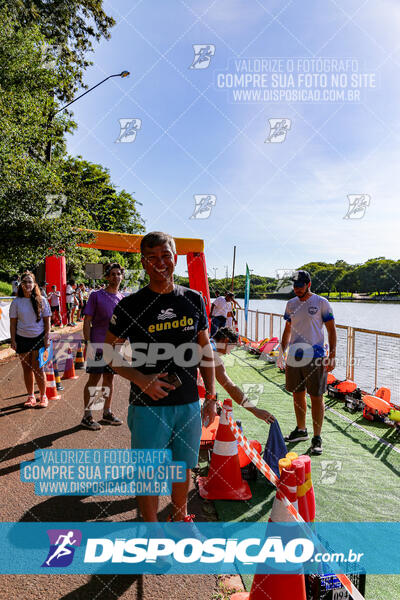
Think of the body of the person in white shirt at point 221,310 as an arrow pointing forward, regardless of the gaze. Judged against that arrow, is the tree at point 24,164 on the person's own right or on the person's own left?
on the person's own right

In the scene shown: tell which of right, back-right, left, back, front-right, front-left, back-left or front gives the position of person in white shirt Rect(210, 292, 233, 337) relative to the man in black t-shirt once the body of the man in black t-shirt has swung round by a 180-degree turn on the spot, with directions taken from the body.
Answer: front

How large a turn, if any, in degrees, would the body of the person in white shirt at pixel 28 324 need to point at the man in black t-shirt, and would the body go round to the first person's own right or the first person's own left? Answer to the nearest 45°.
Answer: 0° — they already face them

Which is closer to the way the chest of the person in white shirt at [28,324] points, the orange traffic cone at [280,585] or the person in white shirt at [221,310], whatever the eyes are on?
the orange traffic cone

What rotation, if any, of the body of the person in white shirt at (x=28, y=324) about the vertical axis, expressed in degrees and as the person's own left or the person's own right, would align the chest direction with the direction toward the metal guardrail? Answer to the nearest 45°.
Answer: approximately 90° to the person's own left

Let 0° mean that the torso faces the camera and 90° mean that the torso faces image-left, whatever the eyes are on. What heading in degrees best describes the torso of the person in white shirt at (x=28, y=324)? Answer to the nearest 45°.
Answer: approximately 0°

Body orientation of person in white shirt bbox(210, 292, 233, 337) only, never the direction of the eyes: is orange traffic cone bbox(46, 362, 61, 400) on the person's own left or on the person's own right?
on the person's own right

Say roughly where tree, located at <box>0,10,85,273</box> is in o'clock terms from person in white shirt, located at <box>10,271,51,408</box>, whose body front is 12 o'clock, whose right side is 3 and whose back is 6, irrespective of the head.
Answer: The tree is roughly at 6 o'clock from the person in white shirt.

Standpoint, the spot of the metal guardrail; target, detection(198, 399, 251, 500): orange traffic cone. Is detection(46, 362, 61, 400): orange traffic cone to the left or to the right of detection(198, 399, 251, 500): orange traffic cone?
right

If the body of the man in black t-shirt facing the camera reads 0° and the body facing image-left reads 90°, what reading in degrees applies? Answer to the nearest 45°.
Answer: approximately 0°
